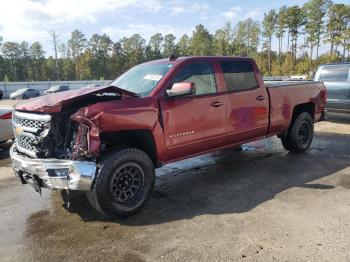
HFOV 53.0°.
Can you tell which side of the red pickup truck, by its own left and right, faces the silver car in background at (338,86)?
back

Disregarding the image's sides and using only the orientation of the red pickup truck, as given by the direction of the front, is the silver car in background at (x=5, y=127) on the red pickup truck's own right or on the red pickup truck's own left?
on the red pickup truck's own right

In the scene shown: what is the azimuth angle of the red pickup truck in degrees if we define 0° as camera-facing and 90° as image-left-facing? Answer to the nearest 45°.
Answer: approximately 45°
